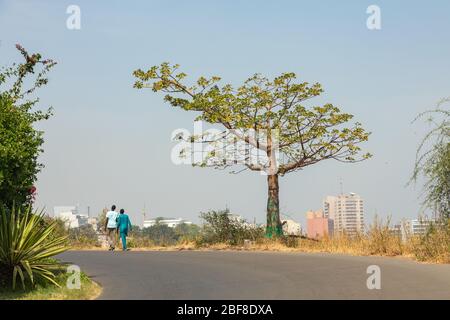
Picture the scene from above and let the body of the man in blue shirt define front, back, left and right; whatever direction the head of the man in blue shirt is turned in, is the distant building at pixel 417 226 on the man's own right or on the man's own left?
on the man's own right

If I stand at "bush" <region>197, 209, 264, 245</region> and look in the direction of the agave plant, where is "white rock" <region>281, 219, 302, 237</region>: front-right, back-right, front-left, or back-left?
back-left

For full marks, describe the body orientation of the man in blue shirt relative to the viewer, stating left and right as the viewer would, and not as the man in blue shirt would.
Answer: facing away from the viewer

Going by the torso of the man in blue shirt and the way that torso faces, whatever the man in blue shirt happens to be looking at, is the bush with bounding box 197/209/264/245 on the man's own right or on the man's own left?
on the man's own right

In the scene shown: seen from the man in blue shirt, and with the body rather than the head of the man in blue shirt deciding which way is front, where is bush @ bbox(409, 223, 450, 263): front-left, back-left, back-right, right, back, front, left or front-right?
back-right

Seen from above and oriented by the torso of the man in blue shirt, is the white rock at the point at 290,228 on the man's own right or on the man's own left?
on the man's own right

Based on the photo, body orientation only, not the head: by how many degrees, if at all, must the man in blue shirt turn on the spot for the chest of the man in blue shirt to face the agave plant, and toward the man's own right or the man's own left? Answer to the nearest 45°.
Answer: approximately 180°

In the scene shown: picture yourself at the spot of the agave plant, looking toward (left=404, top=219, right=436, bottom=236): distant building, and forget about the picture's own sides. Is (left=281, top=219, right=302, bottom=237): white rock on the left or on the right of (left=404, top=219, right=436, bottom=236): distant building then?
left
